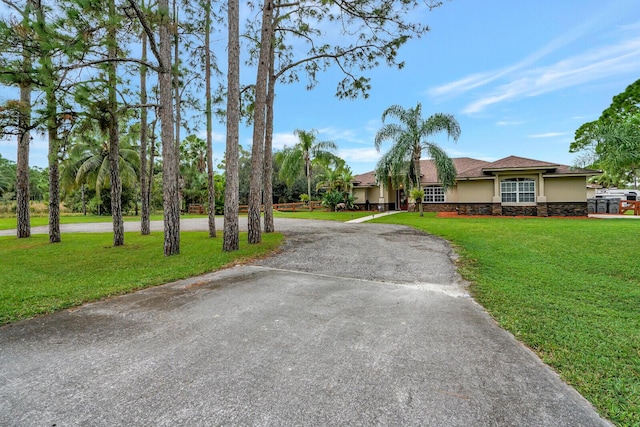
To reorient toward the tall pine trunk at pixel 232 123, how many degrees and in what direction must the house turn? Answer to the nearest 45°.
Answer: approximately 45° to its right

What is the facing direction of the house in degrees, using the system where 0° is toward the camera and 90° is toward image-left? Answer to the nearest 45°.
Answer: approximately 0°

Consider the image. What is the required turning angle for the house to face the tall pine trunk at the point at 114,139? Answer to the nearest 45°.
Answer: approximately 45° to its right

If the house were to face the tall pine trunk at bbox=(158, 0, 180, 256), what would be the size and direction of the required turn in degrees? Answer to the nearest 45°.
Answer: approximately 45° to its right

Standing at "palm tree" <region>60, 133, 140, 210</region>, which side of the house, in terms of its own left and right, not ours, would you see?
right

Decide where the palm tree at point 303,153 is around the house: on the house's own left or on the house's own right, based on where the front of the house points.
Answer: on the house's own right

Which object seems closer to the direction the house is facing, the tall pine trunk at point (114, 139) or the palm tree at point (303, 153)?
the tall pine trunk

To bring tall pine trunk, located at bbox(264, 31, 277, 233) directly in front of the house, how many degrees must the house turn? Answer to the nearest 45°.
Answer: approximately 45° to its right
